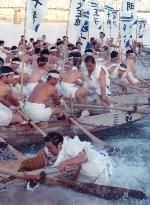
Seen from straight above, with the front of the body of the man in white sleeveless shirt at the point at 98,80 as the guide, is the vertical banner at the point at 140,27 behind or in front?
behind

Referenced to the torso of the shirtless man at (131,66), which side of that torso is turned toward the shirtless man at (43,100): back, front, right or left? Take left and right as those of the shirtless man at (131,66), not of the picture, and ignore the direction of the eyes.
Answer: right

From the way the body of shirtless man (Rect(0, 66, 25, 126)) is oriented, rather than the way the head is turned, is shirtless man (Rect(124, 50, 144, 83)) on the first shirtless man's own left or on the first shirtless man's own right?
on the first shirtless man's own left
